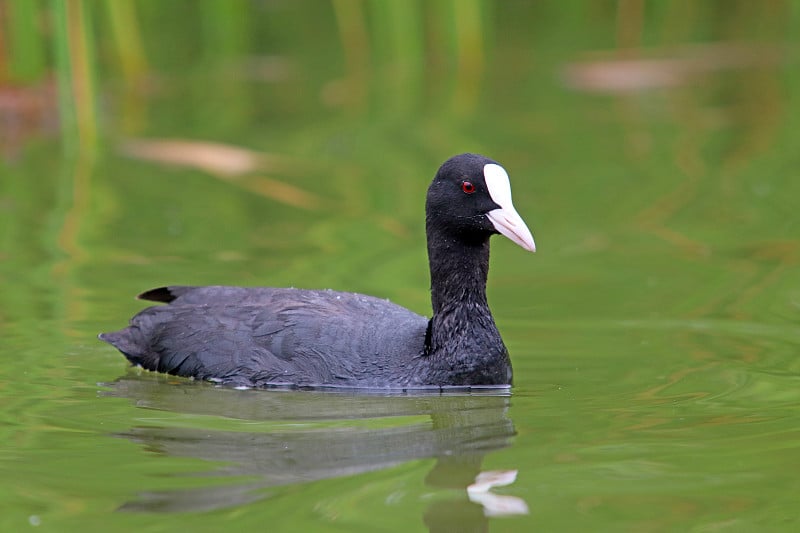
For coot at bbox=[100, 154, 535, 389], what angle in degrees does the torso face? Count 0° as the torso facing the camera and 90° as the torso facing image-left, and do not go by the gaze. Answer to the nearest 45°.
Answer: approximately 270°
